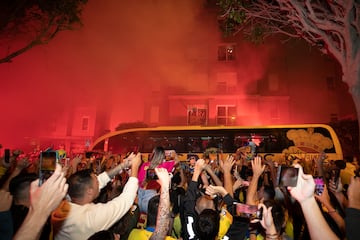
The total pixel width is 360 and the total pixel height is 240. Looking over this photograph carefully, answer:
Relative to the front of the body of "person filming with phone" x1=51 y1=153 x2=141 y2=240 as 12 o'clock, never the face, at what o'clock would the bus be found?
The bus is roughly at 12 o'clock from the person filming with phone.

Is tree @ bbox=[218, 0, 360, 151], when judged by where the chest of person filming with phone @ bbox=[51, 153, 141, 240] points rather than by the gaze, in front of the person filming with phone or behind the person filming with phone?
in front

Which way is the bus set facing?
to the viewer's left

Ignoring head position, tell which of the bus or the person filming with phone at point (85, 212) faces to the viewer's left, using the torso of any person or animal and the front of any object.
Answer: the bus

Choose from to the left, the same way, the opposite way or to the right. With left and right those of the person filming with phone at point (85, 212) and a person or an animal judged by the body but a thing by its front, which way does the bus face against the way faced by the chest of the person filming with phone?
to the left

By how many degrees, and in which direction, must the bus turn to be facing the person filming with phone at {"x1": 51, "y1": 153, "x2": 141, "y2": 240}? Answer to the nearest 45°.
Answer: approximately 90° to its left

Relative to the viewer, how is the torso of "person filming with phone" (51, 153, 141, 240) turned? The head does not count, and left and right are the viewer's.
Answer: facing away from the viewer and to the right of the viewer
